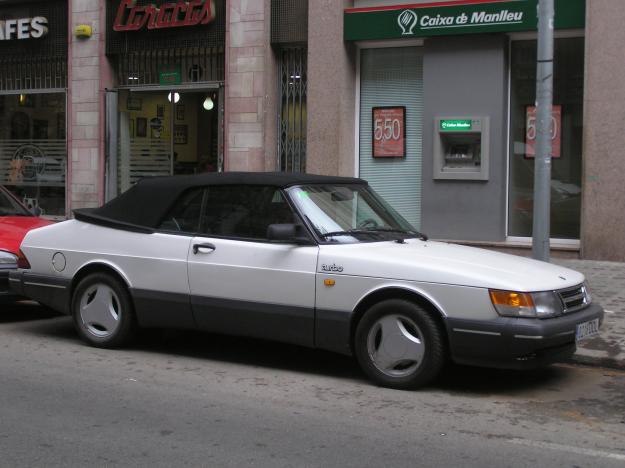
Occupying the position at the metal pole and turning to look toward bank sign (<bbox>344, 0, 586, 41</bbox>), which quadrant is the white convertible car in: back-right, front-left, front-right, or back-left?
back-left

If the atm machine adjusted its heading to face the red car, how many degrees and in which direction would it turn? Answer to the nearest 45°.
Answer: approximately 45° to its right

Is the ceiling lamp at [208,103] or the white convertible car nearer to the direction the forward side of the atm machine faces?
the white convertible car

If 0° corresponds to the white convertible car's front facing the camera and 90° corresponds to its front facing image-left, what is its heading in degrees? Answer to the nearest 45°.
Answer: approximately 315°

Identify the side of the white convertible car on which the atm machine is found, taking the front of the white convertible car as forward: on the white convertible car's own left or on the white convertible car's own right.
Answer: on the white convertible car's own left

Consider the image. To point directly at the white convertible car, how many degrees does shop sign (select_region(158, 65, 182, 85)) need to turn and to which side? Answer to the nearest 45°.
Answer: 0° — it already faces it

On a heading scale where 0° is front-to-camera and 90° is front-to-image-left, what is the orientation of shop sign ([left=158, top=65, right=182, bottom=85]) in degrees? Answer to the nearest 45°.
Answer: approximately 0°

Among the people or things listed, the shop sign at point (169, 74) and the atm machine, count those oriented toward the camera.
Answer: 2
